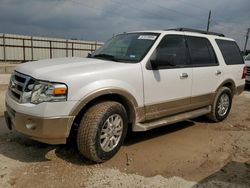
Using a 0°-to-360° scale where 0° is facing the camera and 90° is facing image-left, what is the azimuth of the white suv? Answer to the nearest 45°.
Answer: approximately 45°

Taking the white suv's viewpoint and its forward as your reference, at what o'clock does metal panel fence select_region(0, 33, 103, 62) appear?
The metal panel fence is roughly at 4 o'clock from the white suv.
